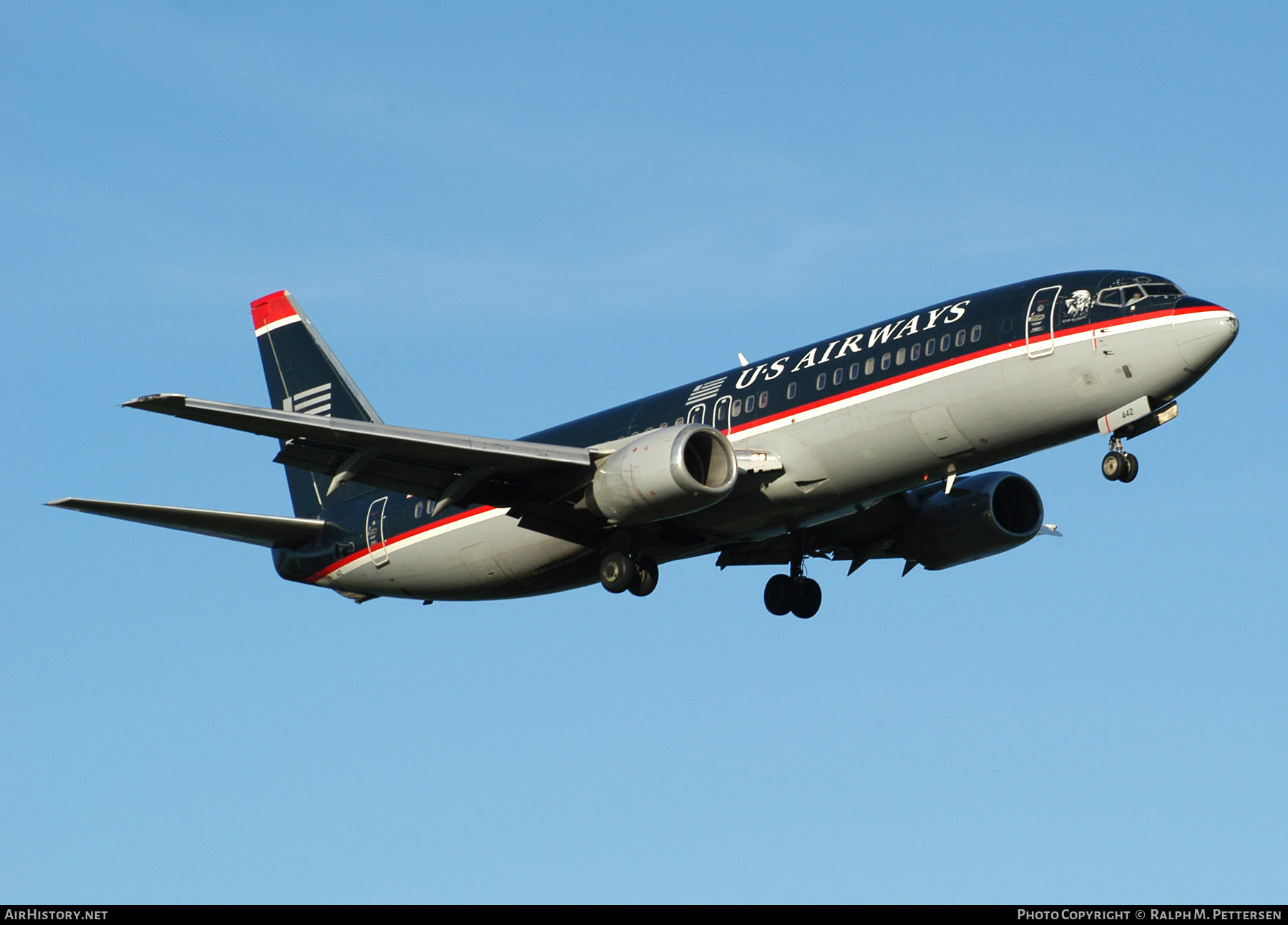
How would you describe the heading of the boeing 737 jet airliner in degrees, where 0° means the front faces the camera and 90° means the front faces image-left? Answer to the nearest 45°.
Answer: approximately 315°
